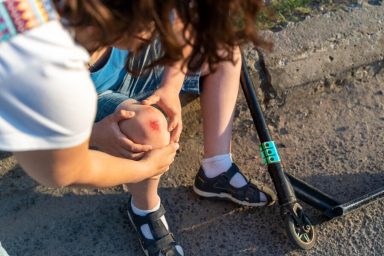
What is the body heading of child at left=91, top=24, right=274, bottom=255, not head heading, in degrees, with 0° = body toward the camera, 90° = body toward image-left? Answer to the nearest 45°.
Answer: approximately 315°
